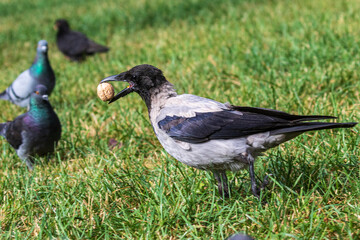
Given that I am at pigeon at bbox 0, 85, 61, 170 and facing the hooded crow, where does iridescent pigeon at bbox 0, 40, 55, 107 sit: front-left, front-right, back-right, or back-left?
back-left

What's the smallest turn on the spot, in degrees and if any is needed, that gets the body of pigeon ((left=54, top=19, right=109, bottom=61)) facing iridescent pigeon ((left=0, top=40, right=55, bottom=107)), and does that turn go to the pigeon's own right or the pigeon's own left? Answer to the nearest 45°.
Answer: approximately 90° to the pigeon's own left

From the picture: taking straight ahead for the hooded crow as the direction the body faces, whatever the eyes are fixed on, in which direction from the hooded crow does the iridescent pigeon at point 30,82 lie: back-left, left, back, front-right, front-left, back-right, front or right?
front-right

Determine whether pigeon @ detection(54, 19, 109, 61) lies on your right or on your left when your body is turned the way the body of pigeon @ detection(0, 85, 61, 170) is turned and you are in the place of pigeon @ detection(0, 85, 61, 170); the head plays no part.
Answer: on your left

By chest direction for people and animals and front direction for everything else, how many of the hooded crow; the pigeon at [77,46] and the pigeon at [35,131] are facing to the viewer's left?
2

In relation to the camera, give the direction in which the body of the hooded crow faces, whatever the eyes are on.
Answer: to the viewer's left

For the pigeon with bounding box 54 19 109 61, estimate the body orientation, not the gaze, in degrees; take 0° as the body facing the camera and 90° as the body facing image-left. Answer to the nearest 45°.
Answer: approximately 90°

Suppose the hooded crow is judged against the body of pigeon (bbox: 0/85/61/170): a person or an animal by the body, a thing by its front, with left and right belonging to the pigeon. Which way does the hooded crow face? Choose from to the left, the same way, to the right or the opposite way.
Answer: the opposite way

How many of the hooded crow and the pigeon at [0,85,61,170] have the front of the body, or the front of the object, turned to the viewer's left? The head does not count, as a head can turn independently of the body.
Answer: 1
